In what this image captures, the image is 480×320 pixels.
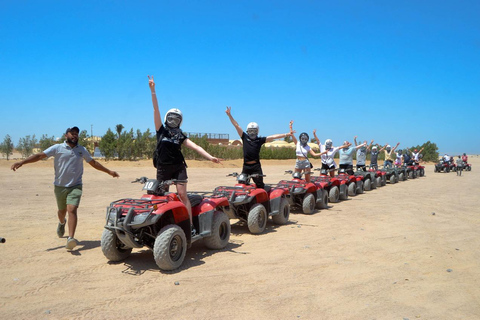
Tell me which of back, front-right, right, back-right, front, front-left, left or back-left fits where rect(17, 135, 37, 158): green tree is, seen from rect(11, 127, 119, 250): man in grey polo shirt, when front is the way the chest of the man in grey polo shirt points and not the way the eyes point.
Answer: back

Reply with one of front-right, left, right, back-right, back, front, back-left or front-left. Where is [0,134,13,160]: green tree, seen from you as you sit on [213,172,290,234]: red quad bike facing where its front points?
right

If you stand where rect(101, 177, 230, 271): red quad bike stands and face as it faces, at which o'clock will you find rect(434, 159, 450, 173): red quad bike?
rect(434, 159, 450, 173): red quad bike is roughly at 6 o'clock from rect(101, 177, 230, 271): red quad bike.

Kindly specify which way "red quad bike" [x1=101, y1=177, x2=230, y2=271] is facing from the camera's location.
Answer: facing the viewer and to the left of the viewer

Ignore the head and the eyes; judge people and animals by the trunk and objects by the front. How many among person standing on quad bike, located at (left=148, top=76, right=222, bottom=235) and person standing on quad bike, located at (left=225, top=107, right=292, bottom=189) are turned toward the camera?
2

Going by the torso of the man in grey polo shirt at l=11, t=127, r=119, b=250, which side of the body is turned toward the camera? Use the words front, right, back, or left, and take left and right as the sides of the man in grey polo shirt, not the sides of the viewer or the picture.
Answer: front

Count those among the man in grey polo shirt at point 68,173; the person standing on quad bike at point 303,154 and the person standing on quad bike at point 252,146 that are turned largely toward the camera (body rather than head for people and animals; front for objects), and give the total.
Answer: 3

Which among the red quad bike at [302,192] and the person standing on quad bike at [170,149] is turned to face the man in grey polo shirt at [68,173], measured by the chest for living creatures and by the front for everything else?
the red quad bike

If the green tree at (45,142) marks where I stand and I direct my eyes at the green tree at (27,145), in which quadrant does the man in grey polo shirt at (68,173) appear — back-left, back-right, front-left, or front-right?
back-left

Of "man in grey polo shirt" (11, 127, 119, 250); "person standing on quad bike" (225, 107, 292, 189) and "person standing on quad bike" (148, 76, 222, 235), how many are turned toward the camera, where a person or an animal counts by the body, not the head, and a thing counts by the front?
3

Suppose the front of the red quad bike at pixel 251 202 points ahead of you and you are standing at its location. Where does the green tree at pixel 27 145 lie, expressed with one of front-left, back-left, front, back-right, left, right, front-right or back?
right

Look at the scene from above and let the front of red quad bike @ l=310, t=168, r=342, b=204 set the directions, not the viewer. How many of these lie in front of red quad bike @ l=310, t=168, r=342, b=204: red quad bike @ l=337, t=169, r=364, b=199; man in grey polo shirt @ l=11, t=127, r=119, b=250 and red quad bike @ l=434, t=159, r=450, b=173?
1

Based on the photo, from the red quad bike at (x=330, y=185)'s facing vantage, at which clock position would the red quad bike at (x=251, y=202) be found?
the red quad bike at (x=251, y=202) is roughly at 11 o'clock from the red quad bike at (x=330, y=185).

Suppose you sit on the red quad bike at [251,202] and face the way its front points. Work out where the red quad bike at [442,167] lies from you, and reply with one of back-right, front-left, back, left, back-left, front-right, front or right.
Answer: back
